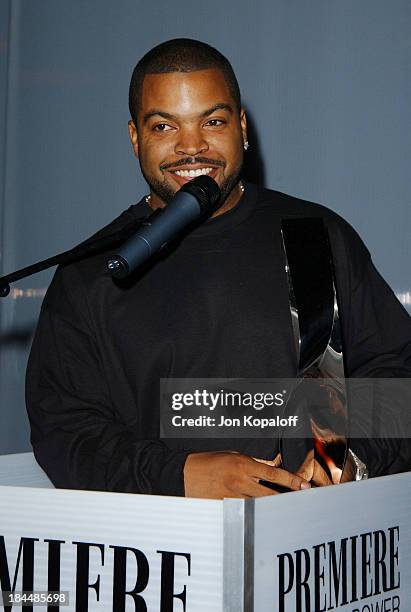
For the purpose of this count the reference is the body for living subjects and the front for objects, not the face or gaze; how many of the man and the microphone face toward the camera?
1

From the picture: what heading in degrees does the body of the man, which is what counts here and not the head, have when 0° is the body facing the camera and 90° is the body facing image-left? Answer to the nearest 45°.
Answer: approximately 0°

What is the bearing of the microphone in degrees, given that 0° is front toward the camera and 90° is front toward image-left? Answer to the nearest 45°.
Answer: approximately 225°
